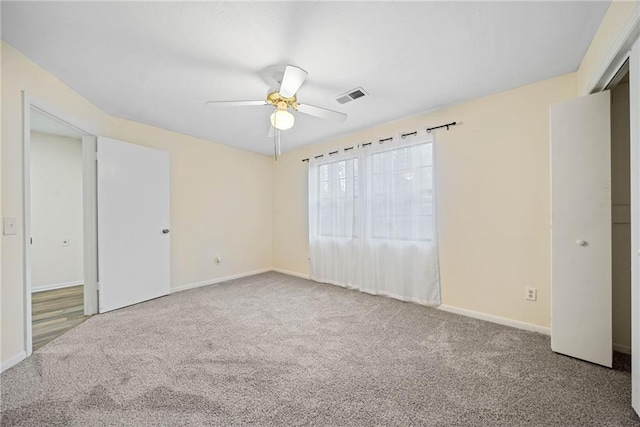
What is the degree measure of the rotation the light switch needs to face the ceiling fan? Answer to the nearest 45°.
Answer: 0° — it already faces it

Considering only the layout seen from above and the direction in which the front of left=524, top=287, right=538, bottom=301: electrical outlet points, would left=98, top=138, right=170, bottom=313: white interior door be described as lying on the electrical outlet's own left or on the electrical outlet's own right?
on the electrical outlet's own right

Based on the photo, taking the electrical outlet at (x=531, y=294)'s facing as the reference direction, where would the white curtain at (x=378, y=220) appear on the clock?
The white curtain is roughly at 3 o'clock from the electrical outlet.

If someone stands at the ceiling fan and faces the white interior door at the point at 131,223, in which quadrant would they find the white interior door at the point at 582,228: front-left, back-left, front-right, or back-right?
back-right

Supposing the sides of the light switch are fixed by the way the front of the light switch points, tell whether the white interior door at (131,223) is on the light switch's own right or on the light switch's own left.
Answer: on the light switch's own left

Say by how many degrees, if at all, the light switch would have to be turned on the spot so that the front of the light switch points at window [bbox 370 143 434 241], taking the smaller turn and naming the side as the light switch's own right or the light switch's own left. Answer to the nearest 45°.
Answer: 0° — it already faces it

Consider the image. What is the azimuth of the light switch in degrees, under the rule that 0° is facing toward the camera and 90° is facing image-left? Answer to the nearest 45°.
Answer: approximately 315°

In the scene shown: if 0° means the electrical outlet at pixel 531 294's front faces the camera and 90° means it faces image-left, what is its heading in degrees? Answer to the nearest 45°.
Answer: approximately 0°

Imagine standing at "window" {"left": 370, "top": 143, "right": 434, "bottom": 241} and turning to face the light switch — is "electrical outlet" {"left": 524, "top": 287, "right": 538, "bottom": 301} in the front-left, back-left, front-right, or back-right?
back-left

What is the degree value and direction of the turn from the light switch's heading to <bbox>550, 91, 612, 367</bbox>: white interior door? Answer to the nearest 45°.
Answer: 0° — it already faces it
